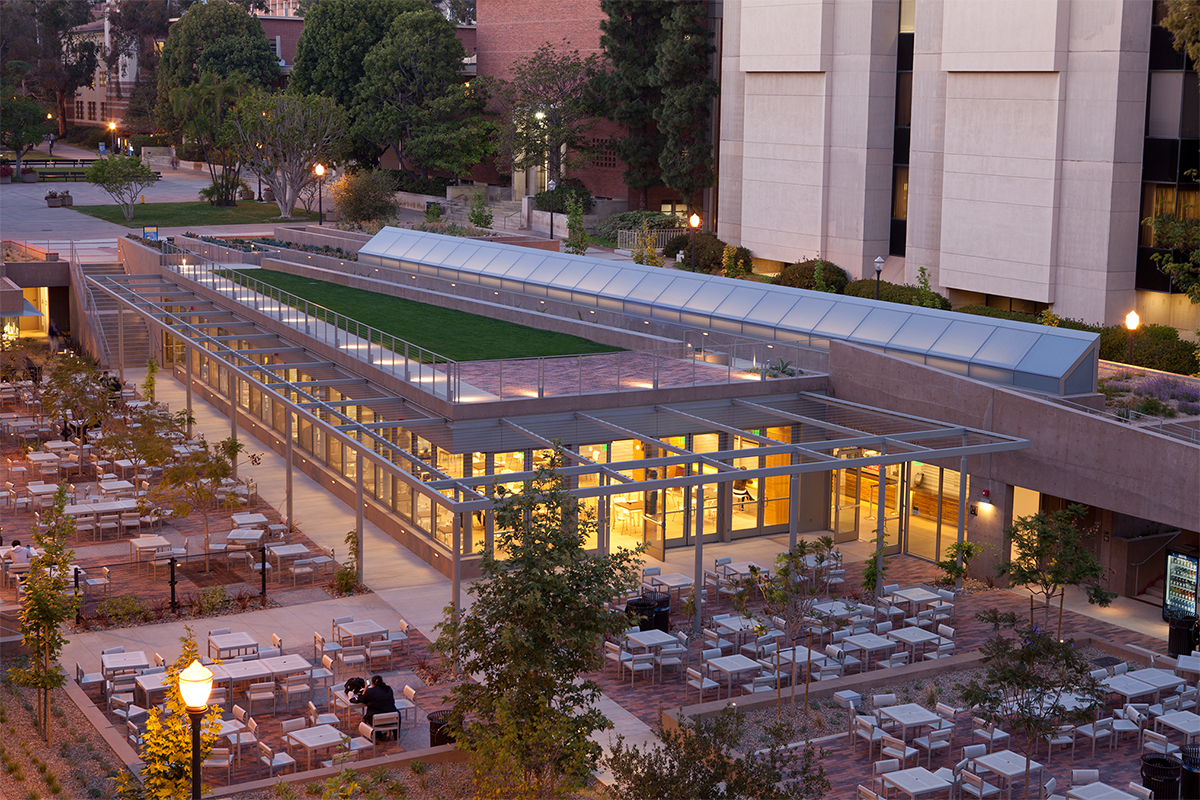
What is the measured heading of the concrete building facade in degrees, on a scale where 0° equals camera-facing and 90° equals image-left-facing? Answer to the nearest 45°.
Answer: approximately 45°

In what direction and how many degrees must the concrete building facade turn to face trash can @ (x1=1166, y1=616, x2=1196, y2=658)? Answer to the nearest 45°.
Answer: approximately 45° to its left

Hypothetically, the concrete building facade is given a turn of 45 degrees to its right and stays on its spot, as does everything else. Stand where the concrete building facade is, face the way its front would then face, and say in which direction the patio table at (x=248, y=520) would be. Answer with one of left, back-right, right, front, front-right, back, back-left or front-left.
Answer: front-left

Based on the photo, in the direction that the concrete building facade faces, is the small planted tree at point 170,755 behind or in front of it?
in front

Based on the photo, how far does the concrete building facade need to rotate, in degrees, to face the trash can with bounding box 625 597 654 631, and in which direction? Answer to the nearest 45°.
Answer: approximately 45° to its left

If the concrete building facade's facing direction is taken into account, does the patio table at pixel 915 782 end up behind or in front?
in front

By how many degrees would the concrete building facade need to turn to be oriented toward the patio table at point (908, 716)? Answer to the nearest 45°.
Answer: approximately 45° to its left

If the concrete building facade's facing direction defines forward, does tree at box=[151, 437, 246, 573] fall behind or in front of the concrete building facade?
in front
